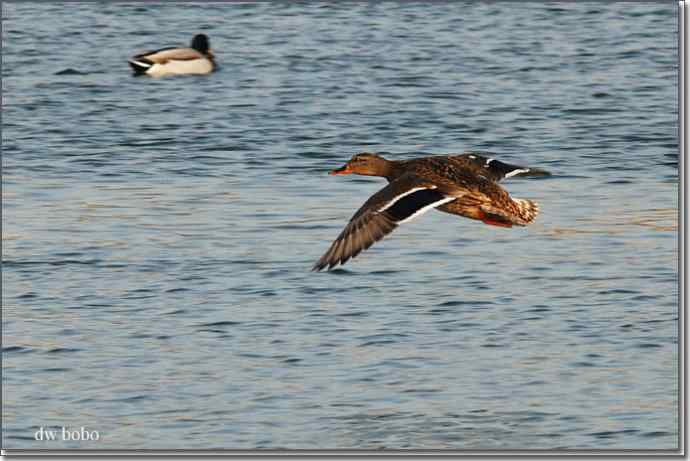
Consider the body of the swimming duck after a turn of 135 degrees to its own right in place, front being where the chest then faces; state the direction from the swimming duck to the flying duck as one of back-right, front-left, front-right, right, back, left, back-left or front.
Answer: front-left

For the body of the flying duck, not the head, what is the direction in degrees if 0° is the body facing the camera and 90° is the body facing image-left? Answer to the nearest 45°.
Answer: approximately 135°

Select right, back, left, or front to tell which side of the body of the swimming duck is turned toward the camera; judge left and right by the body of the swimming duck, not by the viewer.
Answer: right
